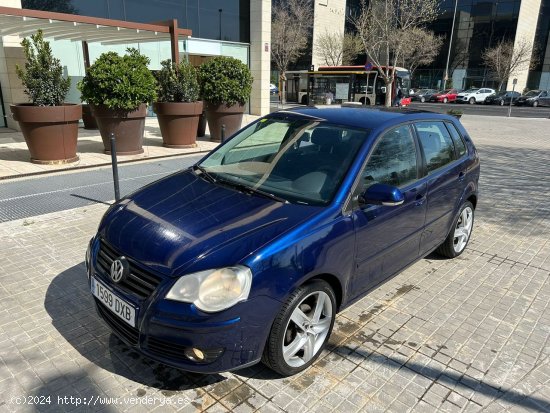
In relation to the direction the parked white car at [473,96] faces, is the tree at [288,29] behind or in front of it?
in front

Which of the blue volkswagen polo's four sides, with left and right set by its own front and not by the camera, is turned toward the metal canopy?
right

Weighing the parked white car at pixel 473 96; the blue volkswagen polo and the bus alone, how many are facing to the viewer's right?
1

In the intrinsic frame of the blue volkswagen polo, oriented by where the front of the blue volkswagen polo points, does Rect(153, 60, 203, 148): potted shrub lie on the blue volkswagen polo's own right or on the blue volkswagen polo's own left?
on the blue volkswagen polo's own right

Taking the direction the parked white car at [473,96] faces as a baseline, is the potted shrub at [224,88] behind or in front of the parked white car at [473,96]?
in front

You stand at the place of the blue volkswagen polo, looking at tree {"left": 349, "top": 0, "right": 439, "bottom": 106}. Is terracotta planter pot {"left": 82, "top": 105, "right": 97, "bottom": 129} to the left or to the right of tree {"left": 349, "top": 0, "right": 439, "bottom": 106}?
left

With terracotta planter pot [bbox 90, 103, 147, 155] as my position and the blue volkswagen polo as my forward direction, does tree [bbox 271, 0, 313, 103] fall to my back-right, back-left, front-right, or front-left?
back-left

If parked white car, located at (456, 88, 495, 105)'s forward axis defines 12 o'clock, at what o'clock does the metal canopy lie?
The metal canopy is roughly at 11 o'clock from the parked white car.

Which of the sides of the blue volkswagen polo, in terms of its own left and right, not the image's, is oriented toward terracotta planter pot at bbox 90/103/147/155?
right

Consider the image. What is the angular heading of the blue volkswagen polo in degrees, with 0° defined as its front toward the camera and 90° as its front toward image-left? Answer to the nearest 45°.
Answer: approximately 45°

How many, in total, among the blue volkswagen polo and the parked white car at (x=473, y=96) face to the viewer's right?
0
